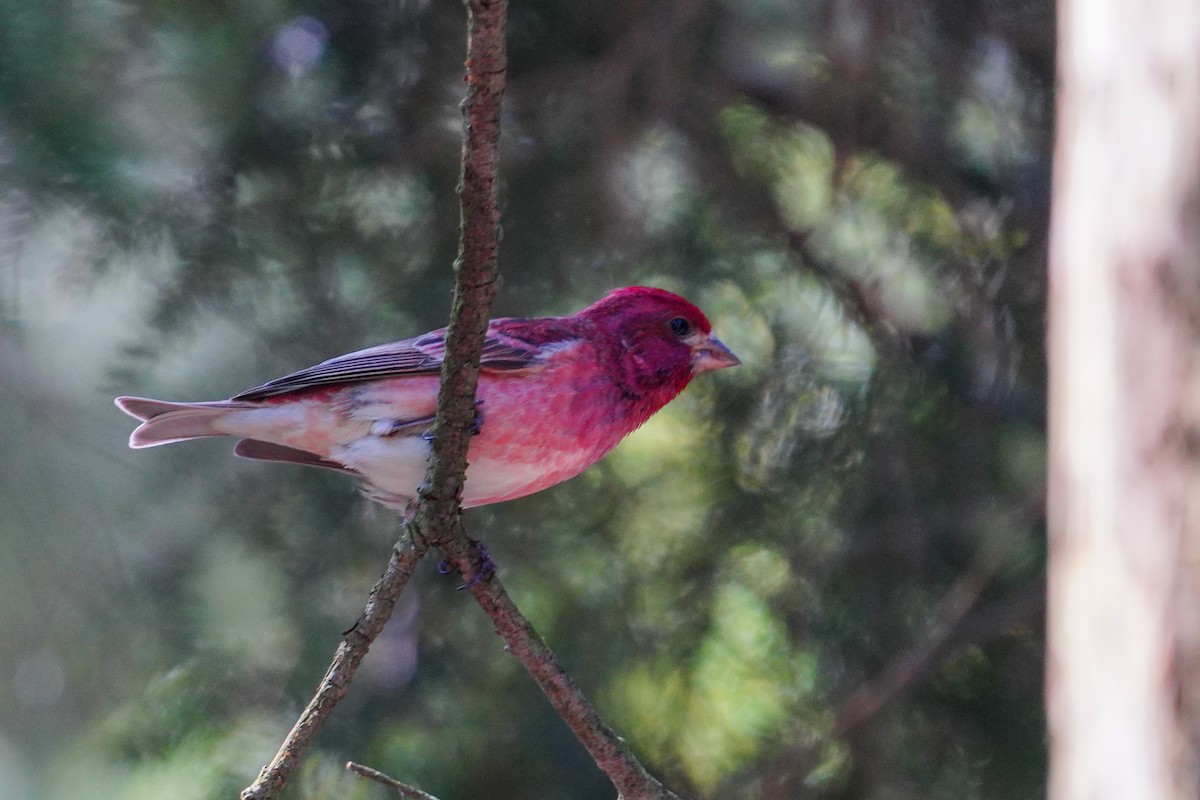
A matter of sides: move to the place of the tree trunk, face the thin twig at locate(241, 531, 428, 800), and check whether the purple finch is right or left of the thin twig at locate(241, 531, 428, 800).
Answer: right

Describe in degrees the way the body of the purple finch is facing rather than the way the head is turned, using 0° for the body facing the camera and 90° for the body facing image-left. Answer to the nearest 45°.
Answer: approximately 270°
